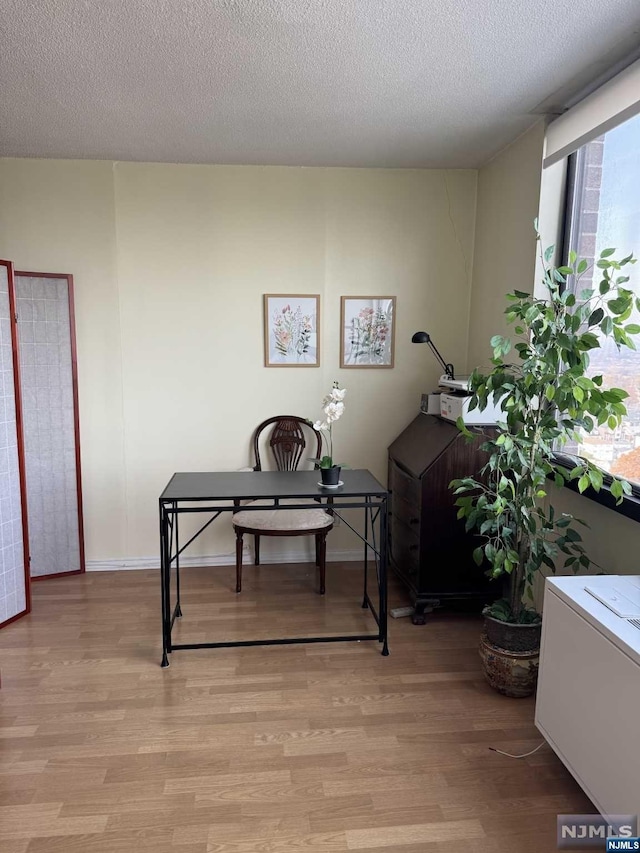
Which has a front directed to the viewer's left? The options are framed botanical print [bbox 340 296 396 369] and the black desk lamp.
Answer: the black desk lamp

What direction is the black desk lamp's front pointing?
to the viewer's left

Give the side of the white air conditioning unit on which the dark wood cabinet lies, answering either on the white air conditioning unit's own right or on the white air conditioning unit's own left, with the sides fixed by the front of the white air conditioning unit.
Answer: on the white air conditioning unit's own right

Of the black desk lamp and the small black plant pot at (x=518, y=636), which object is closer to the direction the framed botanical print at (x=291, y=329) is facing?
the small black plant pot

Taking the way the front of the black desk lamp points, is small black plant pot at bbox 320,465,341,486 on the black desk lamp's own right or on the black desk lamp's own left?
on the black desk lamp's own left

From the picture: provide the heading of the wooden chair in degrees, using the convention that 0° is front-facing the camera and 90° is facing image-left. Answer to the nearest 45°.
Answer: approximately 0°

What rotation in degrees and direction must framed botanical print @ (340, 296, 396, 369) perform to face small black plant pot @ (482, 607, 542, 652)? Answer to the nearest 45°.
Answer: approximately 45° to its left

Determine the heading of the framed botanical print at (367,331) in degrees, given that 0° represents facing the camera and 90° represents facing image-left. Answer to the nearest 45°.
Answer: approximately 0°

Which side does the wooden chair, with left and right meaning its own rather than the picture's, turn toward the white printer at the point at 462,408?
left

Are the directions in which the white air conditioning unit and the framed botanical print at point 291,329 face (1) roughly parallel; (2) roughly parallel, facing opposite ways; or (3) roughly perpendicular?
roughly perpendicular

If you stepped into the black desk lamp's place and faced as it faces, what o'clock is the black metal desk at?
The black metal desk is roughly at 10 o'clock from the black desk lamp.

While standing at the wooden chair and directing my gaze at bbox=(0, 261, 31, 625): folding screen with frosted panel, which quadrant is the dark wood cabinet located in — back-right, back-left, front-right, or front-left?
back-left

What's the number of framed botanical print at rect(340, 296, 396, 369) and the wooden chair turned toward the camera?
2

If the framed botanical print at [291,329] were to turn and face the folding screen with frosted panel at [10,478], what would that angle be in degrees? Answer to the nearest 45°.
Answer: approximately 45° to its right
